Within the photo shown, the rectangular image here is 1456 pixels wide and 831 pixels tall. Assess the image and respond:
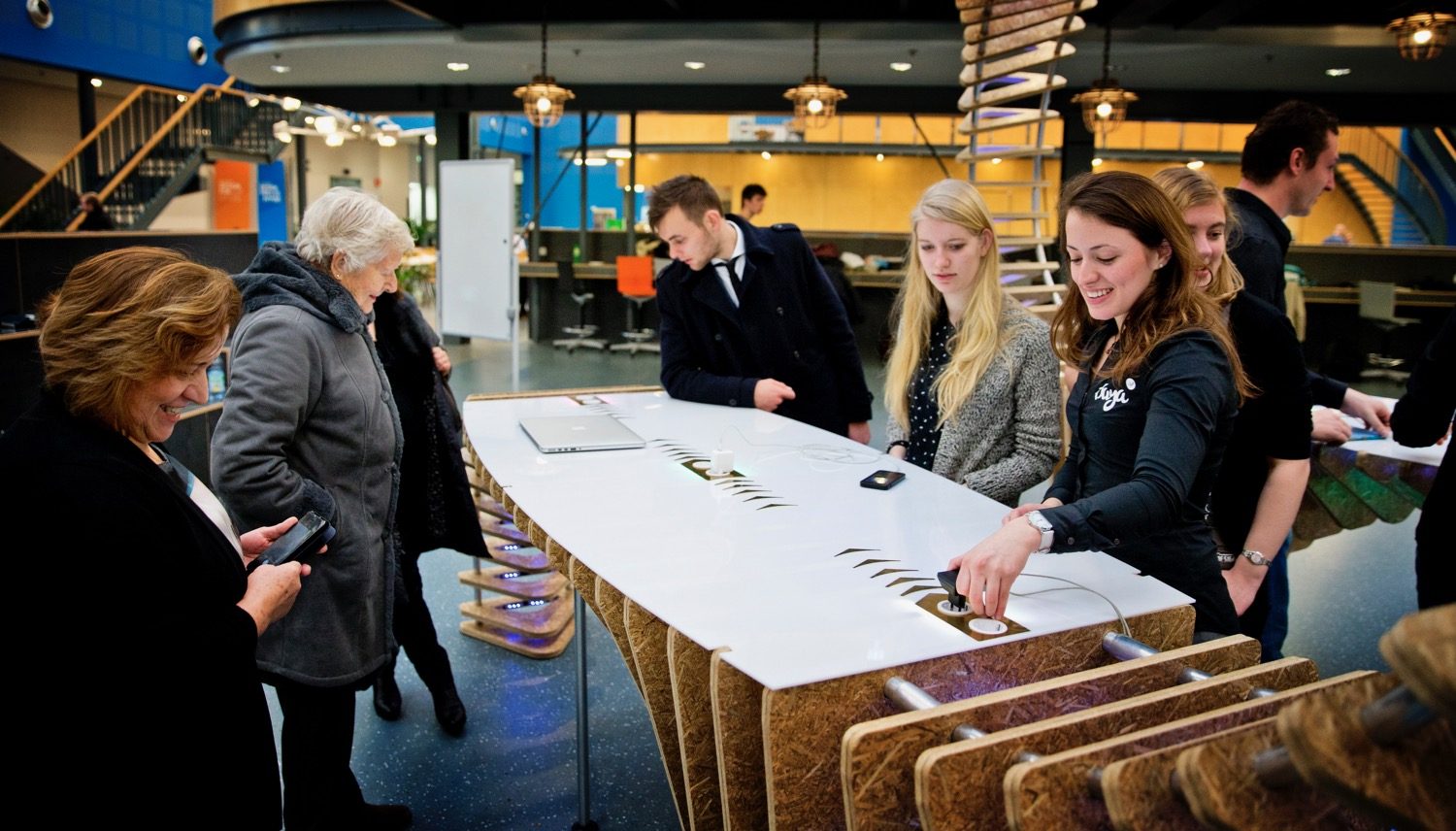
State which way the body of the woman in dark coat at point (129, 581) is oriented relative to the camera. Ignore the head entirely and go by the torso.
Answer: to the viewer's right

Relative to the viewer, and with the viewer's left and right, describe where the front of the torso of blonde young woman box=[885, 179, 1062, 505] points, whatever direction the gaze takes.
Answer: facing the viewer and to the left of the viewer

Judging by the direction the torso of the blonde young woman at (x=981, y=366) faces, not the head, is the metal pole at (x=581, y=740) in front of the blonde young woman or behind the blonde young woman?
in front

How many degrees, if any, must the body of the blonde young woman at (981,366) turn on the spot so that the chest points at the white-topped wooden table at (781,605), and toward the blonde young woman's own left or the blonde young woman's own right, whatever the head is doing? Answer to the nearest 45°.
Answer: approximately 45° to the blonde young woman's own left

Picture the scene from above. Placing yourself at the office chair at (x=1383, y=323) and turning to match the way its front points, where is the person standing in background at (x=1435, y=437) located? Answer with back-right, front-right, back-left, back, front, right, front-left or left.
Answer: back-right

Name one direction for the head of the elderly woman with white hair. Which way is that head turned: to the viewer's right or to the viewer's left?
to the viewer's right
